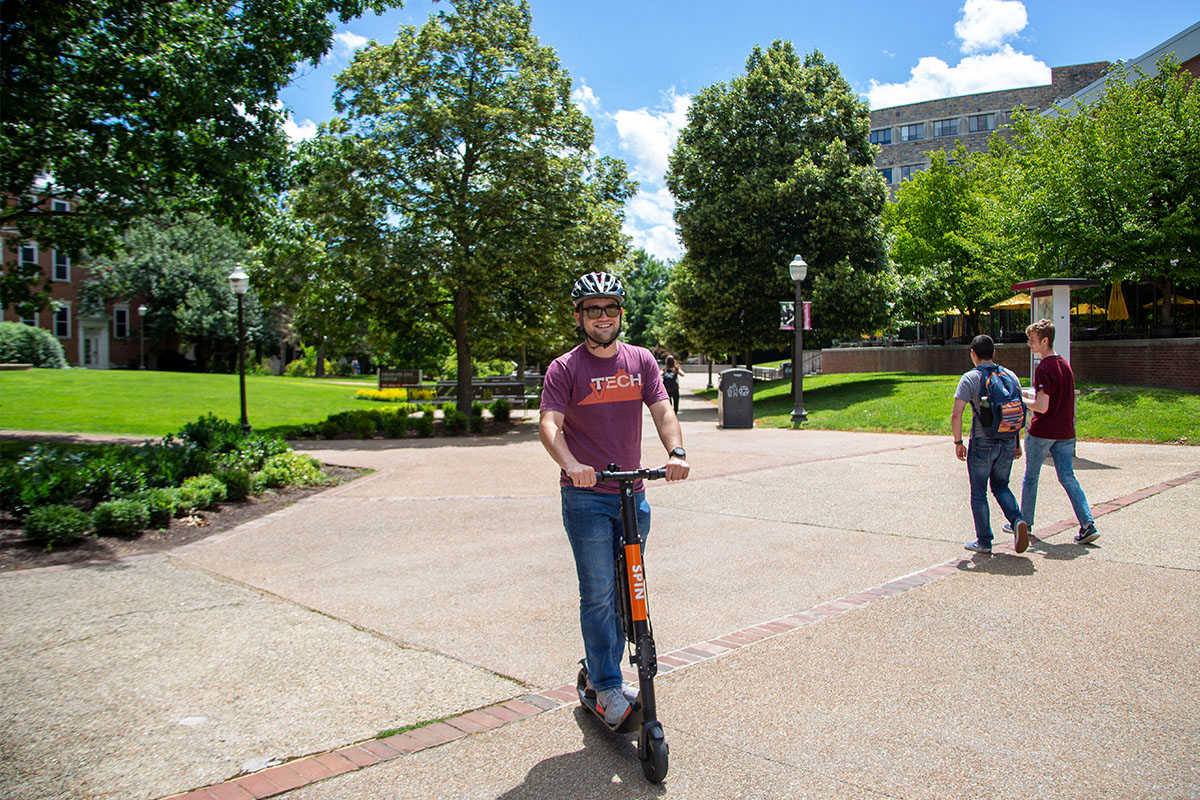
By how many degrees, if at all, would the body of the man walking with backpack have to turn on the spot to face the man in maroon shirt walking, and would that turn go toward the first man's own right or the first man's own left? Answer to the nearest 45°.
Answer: approximately 90° to the first man's own right

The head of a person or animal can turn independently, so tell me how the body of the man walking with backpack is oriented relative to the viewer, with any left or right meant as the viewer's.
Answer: facing away from the viewer and to the left of the viewer

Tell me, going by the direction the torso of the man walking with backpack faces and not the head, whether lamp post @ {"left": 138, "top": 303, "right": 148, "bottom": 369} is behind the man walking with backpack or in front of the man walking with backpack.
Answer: in front

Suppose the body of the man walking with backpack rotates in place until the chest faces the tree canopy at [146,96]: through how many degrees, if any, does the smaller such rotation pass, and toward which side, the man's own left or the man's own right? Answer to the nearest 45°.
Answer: approximately 45° to the man's own left

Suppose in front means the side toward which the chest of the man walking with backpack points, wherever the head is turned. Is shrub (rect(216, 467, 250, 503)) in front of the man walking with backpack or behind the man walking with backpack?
in front

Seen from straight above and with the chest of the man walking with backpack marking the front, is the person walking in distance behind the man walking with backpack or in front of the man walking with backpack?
in front

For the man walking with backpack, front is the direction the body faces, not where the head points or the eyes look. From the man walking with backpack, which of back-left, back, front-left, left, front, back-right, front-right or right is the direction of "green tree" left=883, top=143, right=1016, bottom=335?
front-right

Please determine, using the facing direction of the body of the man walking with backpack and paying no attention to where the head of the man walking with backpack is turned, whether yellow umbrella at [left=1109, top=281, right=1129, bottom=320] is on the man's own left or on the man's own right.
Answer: on the man's own right

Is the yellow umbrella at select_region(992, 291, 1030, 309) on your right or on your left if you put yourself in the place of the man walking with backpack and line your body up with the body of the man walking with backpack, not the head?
on your right
